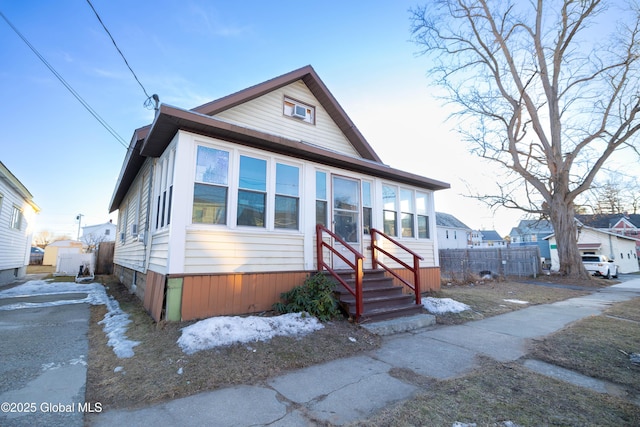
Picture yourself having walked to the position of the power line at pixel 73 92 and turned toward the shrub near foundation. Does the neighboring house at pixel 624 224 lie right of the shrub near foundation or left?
left

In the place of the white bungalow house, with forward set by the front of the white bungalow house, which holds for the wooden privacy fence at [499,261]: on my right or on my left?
on my left

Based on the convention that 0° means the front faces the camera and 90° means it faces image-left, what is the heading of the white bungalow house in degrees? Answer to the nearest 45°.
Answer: approximately 315°

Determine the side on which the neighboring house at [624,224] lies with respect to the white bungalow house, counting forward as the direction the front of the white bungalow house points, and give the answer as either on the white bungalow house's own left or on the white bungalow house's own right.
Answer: on the white bungalow house's own left

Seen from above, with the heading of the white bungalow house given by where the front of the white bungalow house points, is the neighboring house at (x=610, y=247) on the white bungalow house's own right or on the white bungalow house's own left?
on the white bungalow house's own left

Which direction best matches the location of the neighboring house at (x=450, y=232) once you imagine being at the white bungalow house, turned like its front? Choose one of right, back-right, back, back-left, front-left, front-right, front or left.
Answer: left
